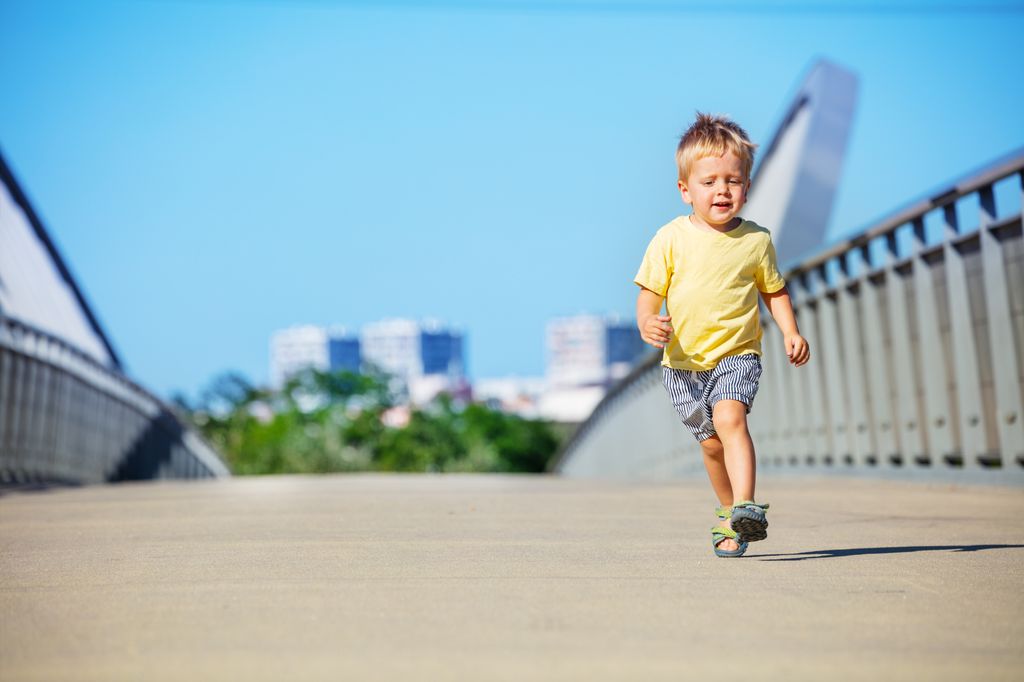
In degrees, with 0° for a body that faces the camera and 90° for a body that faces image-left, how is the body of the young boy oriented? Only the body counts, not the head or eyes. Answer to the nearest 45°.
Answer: approximately 0°

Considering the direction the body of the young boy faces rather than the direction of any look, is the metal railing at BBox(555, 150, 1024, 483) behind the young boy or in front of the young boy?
behind

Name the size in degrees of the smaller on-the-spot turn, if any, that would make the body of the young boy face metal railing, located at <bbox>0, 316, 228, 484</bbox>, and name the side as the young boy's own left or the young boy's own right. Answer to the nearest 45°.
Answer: approximately 135° to the young boy's own right
